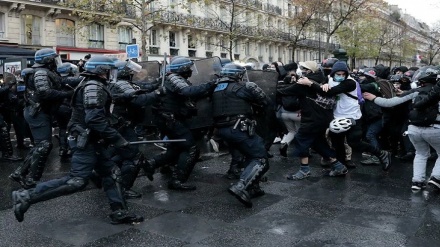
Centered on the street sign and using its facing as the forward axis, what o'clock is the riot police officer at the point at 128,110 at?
The riot police officer is roughly at 12 o'clock from the street sign.

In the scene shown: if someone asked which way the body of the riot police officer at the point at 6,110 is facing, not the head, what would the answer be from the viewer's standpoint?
to the viewer's right

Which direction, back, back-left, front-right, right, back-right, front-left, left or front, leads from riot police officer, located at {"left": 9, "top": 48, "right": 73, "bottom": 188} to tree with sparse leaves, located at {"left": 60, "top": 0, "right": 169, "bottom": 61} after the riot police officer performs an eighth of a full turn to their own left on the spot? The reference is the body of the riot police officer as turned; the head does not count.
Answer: front-left

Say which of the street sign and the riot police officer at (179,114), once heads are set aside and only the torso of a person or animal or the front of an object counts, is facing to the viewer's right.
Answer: the riot police officer

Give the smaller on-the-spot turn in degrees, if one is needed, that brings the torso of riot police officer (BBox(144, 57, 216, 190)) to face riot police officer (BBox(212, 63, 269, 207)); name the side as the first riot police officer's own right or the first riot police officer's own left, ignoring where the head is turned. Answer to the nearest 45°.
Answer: approximately 45° to the first riot police officer's own right

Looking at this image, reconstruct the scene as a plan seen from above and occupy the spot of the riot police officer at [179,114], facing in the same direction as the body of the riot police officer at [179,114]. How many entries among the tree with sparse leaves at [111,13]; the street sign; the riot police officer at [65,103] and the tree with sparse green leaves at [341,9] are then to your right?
0

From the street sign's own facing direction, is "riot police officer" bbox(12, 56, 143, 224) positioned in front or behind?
in front

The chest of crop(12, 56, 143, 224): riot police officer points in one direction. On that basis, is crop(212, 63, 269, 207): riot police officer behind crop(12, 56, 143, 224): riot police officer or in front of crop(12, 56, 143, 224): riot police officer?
in front

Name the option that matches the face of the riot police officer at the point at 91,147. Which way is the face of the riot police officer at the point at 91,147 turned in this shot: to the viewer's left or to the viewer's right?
to the viewer's right

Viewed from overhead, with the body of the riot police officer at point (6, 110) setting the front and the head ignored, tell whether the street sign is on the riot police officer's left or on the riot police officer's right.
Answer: on the riot police officer's left

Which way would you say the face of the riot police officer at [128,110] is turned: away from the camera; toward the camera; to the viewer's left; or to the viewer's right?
to the viewer's right

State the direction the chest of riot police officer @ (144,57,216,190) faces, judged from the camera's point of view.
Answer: to the viewer's right

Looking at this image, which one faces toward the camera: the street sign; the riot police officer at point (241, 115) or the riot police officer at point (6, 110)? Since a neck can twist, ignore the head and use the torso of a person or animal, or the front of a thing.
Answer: the street sign

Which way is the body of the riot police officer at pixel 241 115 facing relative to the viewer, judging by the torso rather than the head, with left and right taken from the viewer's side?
facing away from the viewer and to the right of the viewer

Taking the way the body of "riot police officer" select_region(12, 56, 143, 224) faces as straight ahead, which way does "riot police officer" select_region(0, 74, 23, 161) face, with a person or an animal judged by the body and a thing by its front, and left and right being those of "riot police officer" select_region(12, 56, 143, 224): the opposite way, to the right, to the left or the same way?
the same way

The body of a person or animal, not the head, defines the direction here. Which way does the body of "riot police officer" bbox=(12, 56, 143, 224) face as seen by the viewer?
to the viewer's right

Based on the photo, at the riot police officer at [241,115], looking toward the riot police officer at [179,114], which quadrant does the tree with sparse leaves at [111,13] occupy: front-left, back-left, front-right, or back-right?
front-right

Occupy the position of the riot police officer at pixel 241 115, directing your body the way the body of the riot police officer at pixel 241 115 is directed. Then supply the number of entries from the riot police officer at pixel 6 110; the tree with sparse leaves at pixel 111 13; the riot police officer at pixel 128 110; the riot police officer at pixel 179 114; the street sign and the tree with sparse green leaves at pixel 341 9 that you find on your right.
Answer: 0

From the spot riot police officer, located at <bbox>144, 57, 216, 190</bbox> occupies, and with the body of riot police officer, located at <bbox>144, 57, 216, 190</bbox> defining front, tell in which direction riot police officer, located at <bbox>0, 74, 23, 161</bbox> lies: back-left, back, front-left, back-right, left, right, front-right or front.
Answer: back-left
